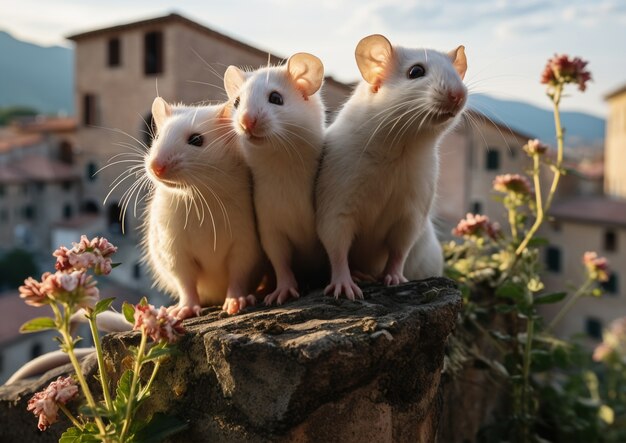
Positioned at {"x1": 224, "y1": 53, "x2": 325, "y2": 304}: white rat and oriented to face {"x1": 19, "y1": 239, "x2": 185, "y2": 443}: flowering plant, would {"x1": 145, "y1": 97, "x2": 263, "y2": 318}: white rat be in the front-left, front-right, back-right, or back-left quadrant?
front-right

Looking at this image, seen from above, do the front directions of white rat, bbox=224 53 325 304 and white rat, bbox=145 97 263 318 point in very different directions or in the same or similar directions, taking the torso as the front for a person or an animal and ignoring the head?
same or similar directions

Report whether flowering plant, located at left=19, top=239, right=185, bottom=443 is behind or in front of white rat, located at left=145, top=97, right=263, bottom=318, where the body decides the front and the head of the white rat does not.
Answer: in front

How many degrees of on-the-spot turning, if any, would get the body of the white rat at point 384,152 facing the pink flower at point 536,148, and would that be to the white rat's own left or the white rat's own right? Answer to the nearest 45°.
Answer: approximately 90° to the white rat's own left

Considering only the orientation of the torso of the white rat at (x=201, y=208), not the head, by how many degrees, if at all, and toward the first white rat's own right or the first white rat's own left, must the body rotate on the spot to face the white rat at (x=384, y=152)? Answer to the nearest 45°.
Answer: approximately 135° to the first white rat's own left

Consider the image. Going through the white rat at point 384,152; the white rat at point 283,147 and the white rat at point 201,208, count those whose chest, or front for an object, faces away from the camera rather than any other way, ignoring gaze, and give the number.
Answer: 0

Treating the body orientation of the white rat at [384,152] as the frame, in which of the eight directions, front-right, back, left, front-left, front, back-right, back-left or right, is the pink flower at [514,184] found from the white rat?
left

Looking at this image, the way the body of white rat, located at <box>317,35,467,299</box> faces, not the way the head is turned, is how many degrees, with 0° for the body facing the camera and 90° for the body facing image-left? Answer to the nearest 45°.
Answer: approximately 315°

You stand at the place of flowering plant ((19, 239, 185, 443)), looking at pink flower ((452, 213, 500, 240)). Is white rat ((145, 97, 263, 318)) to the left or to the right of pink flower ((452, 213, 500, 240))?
left

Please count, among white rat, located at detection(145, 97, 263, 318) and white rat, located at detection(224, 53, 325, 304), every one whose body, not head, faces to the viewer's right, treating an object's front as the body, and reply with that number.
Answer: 0
